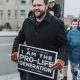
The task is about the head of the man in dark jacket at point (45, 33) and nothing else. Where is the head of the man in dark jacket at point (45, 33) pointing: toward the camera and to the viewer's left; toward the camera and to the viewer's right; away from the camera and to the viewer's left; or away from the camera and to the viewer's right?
toward the camera and to the viewer's left

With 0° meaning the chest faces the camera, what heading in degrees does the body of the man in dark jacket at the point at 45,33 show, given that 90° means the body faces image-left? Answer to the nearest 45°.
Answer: approximately 45°
